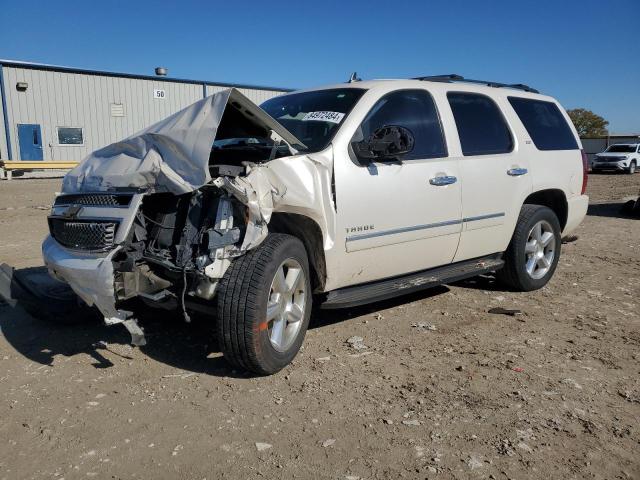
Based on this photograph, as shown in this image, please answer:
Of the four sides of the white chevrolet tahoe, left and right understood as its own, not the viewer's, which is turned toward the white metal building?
right

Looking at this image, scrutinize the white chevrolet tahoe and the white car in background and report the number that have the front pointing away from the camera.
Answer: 0

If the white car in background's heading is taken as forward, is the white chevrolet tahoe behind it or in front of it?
in front

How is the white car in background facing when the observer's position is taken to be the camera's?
facing the viewer and to the left of the viewer

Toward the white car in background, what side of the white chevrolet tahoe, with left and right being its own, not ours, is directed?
back

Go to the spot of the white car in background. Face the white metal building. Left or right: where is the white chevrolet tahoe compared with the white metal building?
left
